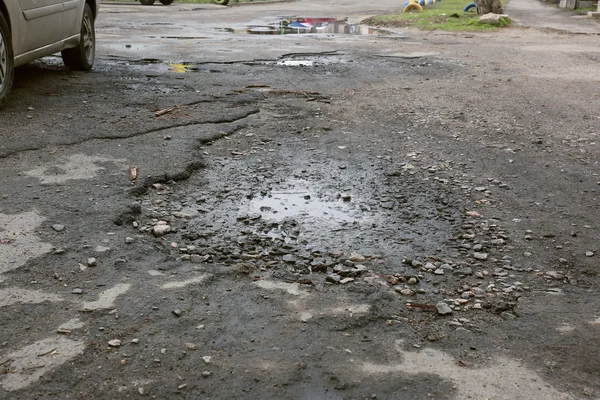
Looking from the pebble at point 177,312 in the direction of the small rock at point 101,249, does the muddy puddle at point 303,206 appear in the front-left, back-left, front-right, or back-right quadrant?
front-right

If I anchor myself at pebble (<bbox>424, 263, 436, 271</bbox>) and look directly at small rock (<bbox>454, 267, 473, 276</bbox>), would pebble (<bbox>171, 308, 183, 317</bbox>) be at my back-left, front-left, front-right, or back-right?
back-right

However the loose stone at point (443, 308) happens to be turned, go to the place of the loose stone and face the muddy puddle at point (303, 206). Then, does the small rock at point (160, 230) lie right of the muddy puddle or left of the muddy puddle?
left

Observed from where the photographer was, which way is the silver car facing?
facing away from the viewer and to the right of the viewer

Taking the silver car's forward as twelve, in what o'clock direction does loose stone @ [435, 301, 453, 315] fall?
The loose stone is roughly at 4 o'clock from the silver car.

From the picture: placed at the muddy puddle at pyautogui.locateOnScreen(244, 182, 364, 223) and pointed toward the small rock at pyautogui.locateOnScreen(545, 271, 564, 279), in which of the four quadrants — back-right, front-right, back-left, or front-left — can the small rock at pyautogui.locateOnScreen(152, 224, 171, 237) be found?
back-right
